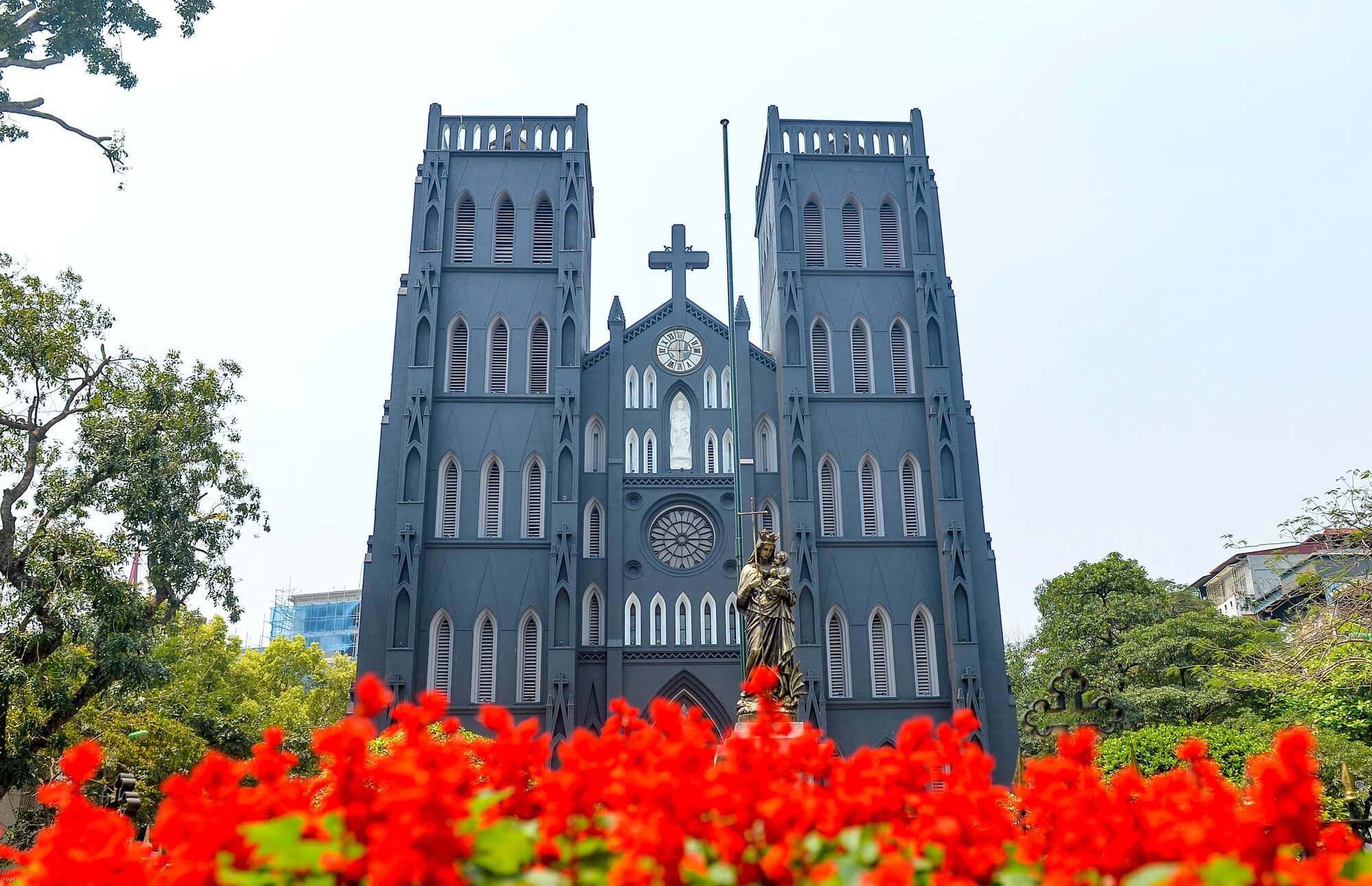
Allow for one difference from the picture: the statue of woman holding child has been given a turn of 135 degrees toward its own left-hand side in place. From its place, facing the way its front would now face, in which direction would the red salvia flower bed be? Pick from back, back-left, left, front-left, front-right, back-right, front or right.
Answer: back-right

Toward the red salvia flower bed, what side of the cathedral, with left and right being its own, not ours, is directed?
front

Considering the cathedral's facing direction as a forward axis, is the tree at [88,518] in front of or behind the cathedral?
in front

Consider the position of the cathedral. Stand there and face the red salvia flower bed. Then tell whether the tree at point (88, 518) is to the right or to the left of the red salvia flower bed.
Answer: right

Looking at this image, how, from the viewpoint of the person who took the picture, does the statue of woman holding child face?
facing the viewer

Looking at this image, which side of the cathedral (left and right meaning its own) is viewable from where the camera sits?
front

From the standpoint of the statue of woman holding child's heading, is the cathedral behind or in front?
behind

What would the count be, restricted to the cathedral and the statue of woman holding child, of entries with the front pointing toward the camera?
2

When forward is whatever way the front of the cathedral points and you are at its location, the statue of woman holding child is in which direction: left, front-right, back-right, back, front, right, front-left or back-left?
front

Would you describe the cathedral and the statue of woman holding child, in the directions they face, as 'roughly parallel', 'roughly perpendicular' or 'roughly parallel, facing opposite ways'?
roughly parallel

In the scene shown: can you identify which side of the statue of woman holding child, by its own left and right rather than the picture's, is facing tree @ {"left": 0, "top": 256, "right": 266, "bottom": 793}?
right
